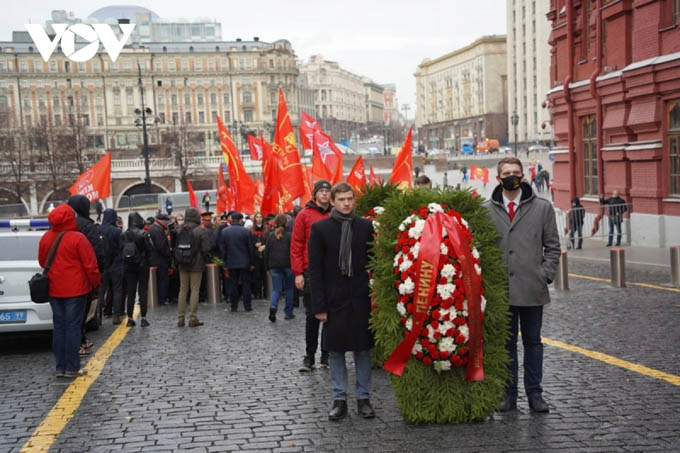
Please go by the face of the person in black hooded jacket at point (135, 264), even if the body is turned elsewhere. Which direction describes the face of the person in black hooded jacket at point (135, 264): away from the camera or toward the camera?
away from the camera

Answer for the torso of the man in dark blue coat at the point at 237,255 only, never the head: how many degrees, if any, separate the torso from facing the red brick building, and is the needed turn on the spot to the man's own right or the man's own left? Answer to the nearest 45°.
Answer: approximately 45° to the man's own right

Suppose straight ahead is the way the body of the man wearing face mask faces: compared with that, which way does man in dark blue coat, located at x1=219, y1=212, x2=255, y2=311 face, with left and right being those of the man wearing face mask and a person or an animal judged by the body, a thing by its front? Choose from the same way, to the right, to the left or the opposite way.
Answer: the opposite way

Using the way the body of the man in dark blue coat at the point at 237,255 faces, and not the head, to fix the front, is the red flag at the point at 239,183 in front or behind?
in front

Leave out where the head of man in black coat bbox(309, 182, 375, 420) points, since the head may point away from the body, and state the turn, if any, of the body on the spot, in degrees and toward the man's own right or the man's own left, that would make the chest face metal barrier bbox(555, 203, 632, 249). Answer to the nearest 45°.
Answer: approximately 135° to the man's own left

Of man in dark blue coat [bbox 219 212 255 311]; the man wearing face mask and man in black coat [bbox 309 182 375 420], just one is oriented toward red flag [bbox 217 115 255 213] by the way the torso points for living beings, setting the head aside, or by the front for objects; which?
man in dark blue coat [bbox 219 212 255 311]

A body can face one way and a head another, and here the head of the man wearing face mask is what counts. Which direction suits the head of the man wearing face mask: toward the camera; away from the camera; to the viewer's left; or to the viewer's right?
toward the camera

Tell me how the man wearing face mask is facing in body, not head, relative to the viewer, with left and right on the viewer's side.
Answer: facing the viewer

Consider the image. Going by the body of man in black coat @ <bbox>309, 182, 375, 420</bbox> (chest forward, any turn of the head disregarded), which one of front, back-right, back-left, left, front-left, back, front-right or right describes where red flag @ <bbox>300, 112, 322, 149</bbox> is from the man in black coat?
back

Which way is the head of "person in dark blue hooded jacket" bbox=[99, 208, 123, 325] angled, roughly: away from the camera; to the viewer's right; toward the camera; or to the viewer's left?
away from the camera

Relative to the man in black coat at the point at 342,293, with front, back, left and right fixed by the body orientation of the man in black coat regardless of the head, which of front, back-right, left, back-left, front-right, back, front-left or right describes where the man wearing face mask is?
left

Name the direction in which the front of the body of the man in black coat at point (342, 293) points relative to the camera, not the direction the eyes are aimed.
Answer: toward the camera

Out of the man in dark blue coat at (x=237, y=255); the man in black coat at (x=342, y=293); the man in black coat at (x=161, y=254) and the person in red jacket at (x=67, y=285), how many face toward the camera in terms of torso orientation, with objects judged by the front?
1
